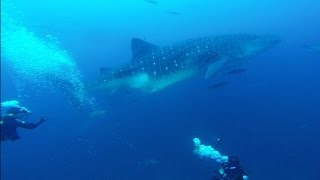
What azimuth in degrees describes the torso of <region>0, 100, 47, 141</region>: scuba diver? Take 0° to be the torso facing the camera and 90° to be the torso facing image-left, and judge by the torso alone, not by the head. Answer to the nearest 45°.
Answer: approximately 270°

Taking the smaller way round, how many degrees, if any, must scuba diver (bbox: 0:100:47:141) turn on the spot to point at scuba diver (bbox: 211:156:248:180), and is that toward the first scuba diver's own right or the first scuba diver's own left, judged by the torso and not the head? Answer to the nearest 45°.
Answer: approximately 45° to the first scuba diver's own right

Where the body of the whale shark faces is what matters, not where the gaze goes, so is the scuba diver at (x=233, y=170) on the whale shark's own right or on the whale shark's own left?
on the whale shark's own right

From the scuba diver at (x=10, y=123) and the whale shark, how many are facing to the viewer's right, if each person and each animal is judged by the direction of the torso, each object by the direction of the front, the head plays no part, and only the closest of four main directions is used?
2

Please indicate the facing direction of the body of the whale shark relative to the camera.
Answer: to the viewer's right
